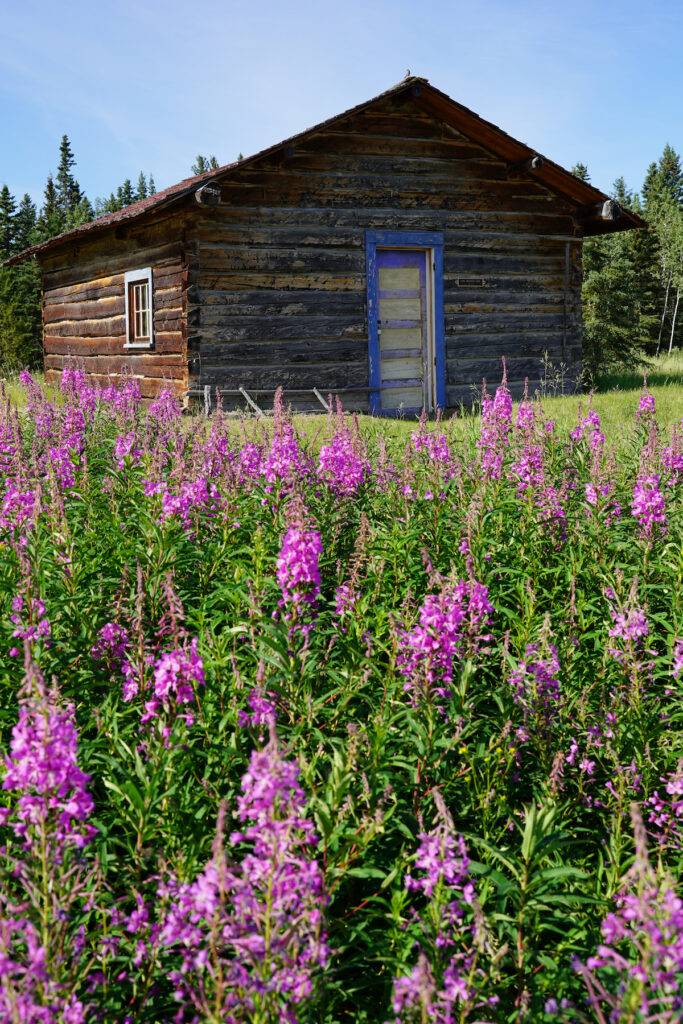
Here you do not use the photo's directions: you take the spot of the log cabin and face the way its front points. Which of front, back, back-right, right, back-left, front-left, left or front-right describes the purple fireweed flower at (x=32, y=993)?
front-right

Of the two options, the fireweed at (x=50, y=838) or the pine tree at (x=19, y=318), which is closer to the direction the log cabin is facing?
the fireweed

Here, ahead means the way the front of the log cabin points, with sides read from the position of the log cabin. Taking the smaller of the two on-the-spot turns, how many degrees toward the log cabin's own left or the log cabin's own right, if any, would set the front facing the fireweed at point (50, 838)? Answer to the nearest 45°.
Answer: approximately 45° to the log cabin's own right

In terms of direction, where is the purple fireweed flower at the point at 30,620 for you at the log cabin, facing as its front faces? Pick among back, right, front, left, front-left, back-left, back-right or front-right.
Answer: front-right

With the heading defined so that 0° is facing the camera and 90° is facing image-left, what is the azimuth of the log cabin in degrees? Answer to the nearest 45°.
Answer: approximately 315°

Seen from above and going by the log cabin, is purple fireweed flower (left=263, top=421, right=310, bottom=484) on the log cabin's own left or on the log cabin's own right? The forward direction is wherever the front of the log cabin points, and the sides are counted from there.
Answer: on the log cabin's own right

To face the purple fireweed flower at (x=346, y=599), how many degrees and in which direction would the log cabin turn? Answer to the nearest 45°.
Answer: approximately 45° to its right

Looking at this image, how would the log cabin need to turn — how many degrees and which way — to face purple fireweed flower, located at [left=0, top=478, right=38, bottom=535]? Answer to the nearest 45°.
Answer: approximately 45° to its right

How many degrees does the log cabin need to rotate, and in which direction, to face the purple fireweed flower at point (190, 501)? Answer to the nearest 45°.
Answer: approximately 45° to its right
